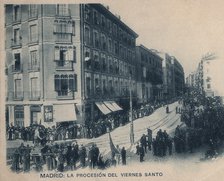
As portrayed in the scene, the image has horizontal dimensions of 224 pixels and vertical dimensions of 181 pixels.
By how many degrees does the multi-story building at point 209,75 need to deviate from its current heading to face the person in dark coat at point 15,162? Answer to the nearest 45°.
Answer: approximately 45° to its right

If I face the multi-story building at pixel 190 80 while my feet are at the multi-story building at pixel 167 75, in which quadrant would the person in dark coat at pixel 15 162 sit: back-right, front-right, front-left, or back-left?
back-right

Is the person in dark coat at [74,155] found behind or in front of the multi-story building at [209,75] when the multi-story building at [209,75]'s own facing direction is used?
in front

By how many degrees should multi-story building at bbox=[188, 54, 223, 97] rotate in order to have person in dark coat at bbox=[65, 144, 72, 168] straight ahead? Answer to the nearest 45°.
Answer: approximately 45° to its right

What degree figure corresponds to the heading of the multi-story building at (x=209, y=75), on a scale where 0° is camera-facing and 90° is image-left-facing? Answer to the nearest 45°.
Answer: approximately 45°

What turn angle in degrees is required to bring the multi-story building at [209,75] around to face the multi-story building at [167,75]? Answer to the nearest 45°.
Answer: approximately 45° to its right
